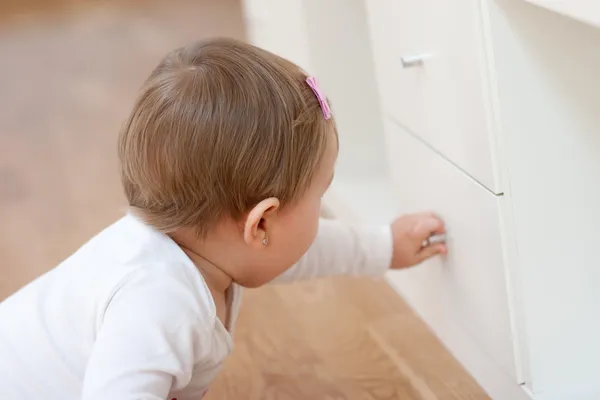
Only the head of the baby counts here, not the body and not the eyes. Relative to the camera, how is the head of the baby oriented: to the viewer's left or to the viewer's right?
to the viewer's right

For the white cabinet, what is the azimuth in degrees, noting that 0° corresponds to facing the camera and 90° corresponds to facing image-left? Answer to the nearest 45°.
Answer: approximately 45°
